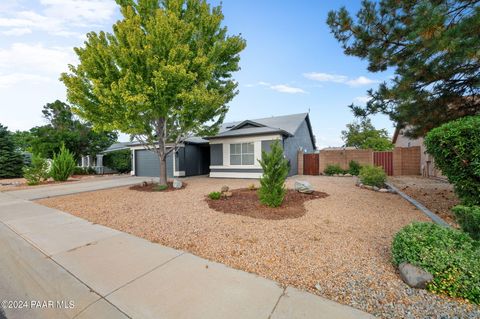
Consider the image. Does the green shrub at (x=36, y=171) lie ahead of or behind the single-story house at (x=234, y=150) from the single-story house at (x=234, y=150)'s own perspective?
ahead

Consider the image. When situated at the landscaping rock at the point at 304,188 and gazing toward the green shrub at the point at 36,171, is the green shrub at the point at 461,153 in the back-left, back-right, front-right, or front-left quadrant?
back-left

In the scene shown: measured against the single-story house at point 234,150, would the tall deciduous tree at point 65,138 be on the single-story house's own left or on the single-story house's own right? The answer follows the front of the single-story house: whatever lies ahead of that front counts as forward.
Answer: on the single-story house's own right

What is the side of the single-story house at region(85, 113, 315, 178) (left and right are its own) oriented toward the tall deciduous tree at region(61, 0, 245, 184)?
front

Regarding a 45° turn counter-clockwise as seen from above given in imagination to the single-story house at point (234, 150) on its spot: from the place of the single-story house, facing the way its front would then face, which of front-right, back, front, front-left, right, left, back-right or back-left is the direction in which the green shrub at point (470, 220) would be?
front

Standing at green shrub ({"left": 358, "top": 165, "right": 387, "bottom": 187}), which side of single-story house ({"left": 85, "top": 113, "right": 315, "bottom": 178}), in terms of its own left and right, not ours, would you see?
left

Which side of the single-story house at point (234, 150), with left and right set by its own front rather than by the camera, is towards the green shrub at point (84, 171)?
right

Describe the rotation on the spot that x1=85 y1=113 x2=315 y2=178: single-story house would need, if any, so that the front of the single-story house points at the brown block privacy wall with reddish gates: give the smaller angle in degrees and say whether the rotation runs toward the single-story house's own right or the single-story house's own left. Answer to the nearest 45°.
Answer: approximately 135° to the single-story house's own left

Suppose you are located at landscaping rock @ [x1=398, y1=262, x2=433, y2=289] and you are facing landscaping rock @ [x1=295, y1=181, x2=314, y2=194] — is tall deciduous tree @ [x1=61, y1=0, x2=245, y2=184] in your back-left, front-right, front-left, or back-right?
front-left

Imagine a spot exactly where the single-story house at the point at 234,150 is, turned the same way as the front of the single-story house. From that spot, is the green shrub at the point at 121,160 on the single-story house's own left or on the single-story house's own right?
on the single-story house's own right

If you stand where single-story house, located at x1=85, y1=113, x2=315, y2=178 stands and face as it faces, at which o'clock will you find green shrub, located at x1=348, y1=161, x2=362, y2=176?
The green shrub is roughly at 8 o'clock from the single-story house.

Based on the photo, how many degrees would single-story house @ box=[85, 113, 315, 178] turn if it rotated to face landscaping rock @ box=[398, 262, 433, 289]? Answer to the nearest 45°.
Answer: approximately 45° to its left

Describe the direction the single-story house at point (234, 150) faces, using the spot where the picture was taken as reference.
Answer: facing the viewer and to the left of the viewer

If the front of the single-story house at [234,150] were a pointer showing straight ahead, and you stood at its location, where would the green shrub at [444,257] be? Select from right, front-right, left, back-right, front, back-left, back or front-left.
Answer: front-left

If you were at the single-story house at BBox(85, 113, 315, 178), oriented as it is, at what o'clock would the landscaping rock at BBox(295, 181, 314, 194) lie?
The landscaping rock is roughly at 10 o'clock from the single-story house.

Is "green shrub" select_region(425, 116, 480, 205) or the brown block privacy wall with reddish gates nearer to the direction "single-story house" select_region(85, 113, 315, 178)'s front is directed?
the green shrub

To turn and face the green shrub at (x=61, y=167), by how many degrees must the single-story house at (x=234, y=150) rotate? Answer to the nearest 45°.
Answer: approximately 45° to its right
